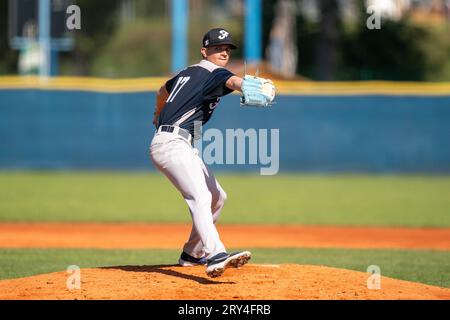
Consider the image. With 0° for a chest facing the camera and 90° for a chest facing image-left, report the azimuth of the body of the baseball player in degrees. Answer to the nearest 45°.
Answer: approximately 270°

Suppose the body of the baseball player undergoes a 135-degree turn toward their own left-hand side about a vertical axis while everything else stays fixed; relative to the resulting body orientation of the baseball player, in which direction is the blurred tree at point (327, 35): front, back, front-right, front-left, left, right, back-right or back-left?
front-right

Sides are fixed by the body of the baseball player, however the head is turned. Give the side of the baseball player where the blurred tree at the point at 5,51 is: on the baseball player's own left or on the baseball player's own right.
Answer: on the baseball player's own left
